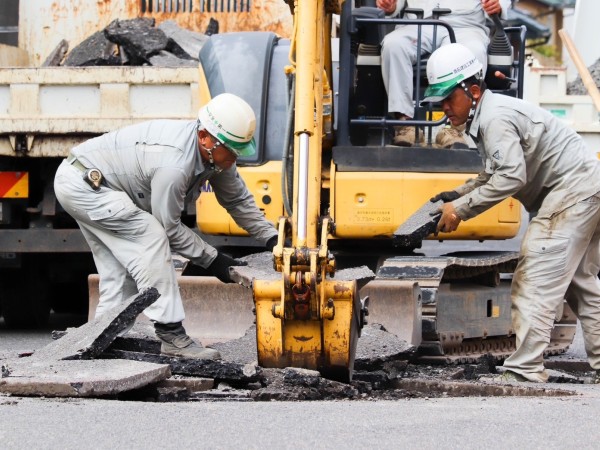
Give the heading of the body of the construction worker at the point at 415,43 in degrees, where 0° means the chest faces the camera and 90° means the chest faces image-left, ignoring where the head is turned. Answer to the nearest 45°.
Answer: approximately 0°

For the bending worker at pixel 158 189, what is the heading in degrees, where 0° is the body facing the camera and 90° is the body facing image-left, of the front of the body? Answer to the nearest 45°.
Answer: approximately 270°

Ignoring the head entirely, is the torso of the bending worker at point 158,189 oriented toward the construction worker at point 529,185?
yes

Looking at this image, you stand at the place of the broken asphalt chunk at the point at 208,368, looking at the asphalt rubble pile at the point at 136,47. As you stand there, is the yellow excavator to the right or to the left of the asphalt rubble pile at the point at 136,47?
right

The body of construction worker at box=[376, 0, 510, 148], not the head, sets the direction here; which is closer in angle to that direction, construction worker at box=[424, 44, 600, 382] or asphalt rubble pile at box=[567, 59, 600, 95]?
the construction worker

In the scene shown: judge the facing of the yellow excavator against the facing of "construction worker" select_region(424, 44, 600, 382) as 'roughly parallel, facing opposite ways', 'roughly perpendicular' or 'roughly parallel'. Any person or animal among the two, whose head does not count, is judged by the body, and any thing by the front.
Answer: roughly perpendicular

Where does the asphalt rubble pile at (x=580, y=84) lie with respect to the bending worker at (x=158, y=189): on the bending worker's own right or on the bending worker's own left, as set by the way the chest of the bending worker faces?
on the bending worker's own left

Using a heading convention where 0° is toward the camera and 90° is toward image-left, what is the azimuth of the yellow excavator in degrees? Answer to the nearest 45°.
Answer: approximately 0°

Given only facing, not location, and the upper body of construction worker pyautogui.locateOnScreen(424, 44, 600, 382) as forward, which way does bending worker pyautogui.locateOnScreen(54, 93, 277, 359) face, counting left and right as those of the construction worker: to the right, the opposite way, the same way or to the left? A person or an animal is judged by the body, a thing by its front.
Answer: the opposite way

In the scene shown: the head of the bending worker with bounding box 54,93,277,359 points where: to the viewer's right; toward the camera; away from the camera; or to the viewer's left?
to the viewer's right

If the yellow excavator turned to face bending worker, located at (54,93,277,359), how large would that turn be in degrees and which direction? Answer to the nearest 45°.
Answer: approximately 45° to its right

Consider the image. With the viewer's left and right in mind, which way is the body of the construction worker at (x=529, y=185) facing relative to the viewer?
facing to the left of the viewer
